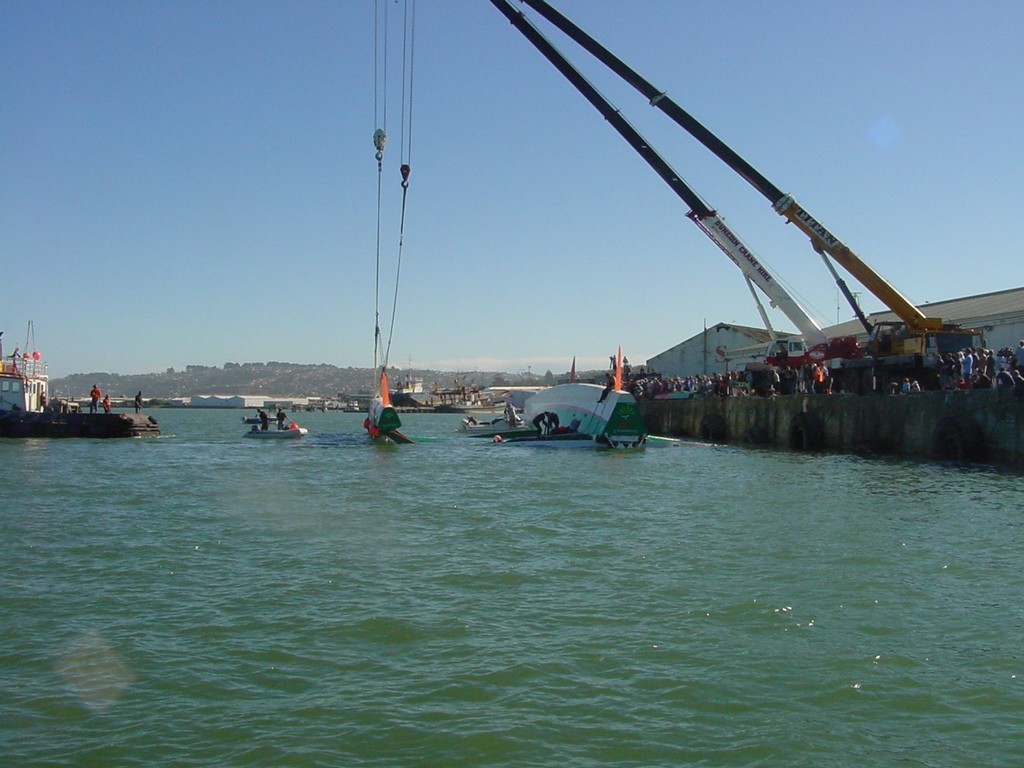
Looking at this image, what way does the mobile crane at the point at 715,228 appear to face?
to the viewer's left

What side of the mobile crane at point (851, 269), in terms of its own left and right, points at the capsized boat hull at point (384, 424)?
front

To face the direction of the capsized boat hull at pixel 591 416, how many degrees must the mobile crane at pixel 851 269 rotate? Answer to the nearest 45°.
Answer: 0° — it already faces it

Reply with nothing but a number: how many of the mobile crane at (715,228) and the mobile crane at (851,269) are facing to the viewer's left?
2

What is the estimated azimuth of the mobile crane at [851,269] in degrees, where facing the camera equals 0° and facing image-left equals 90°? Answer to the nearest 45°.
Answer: approximately 90°

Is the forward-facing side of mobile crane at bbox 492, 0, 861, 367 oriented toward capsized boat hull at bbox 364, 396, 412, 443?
yes

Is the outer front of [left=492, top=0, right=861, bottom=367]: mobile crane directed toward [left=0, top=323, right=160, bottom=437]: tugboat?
yes

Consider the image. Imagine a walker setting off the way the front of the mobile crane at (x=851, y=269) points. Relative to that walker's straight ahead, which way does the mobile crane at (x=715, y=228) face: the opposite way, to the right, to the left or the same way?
the same way
